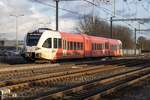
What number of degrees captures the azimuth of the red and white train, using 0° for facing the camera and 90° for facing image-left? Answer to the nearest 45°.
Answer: approximately 45°
